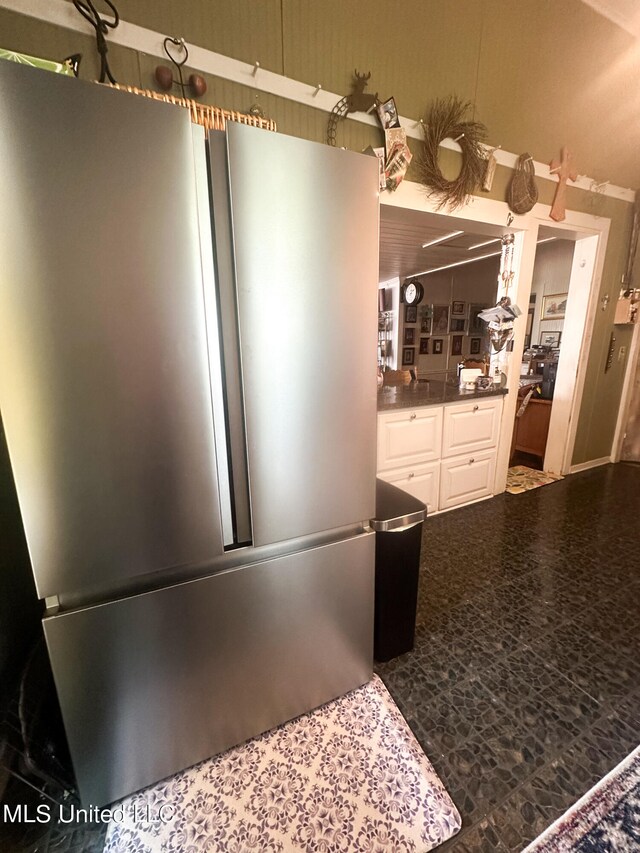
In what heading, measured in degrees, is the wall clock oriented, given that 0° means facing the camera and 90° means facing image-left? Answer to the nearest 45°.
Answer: approximately 45°

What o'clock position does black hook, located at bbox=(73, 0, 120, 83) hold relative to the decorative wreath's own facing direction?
The black hook is roughly at 3 o'clock from the decorative wreath.

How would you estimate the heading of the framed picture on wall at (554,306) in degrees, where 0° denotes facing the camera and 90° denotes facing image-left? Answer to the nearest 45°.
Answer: approximately 45°

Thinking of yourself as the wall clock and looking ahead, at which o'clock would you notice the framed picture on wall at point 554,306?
The framed picture on wall is roughly at 8 o'clock from the wall clock.

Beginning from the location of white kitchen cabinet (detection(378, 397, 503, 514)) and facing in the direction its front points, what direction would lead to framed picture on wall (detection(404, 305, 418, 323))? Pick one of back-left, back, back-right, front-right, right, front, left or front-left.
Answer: back-left
